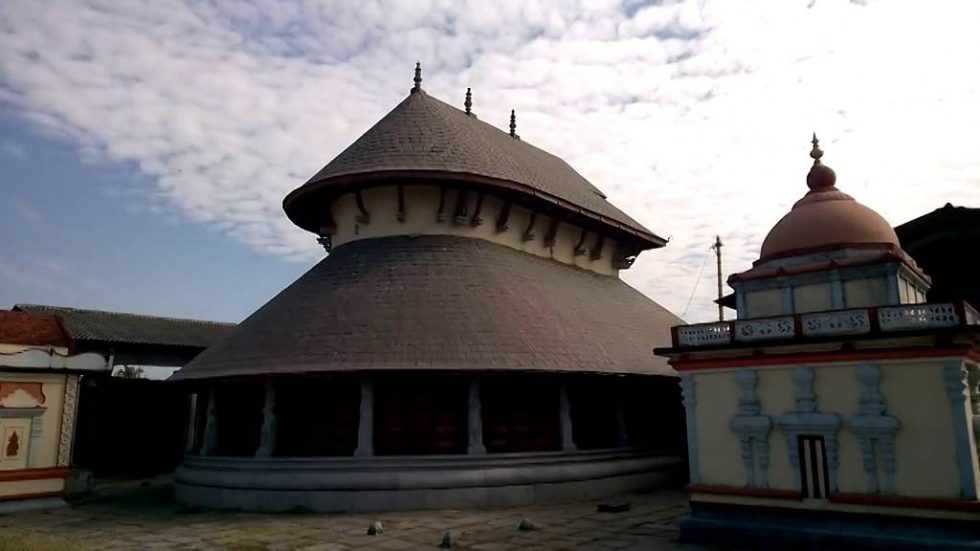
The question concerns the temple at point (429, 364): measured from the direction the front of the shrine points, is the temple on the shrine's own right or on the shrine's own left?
on the shrine's own right

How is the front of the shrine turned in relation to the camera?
facing the viewer
